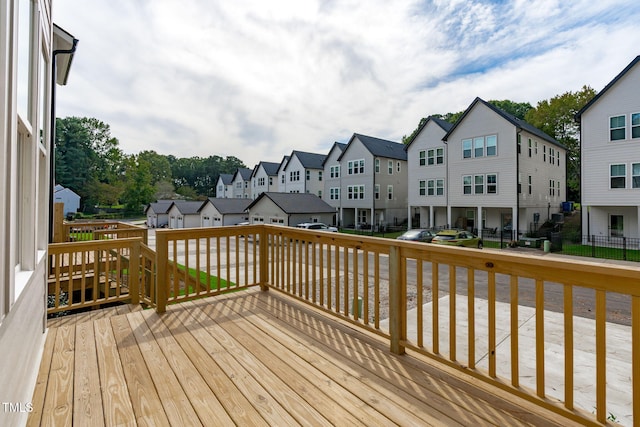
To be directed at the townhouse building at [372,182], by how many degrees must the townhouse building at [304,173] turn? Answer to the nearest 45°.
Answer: approximately 90° to its left

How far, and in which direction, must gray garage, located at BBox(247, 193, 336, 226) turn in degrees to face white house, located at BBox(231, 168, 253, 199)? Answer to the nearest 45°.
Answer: approximately 135° to its right

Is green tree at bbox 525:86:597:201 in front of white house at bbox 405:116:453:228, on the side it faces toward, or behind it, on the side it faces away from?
behind

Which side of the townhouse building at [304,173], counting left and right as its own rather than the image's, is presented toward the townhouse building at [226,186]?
right

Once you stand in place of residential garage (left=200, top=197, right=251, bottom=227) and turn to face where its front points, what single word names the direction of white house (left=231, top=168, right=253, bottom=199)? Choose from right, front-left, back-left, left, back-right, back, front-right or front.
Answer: back-right

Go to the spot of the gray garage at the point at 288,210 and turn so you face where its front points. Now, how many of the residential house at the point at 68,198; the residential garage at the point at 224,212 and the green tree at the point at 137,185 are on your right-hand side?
3

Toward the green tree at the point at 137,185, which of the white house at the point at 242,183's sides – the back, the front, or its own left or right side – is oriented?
right

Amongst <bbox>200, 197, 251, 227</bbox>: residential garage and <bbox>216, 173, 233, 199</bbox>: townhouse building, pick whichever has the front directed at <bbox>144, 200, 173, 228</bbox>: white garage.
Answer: the townhouse building

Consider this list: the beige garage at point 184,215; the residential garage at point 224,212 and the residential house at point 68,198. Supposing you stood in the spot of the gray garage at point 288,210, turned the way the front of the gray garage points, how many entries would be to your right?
3

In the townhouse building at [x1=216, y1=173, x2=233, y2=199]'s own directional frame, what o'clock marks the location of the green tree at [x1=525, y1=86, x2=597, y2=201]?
The green tree is roughly at 9 o'clock from the townhouse building.
